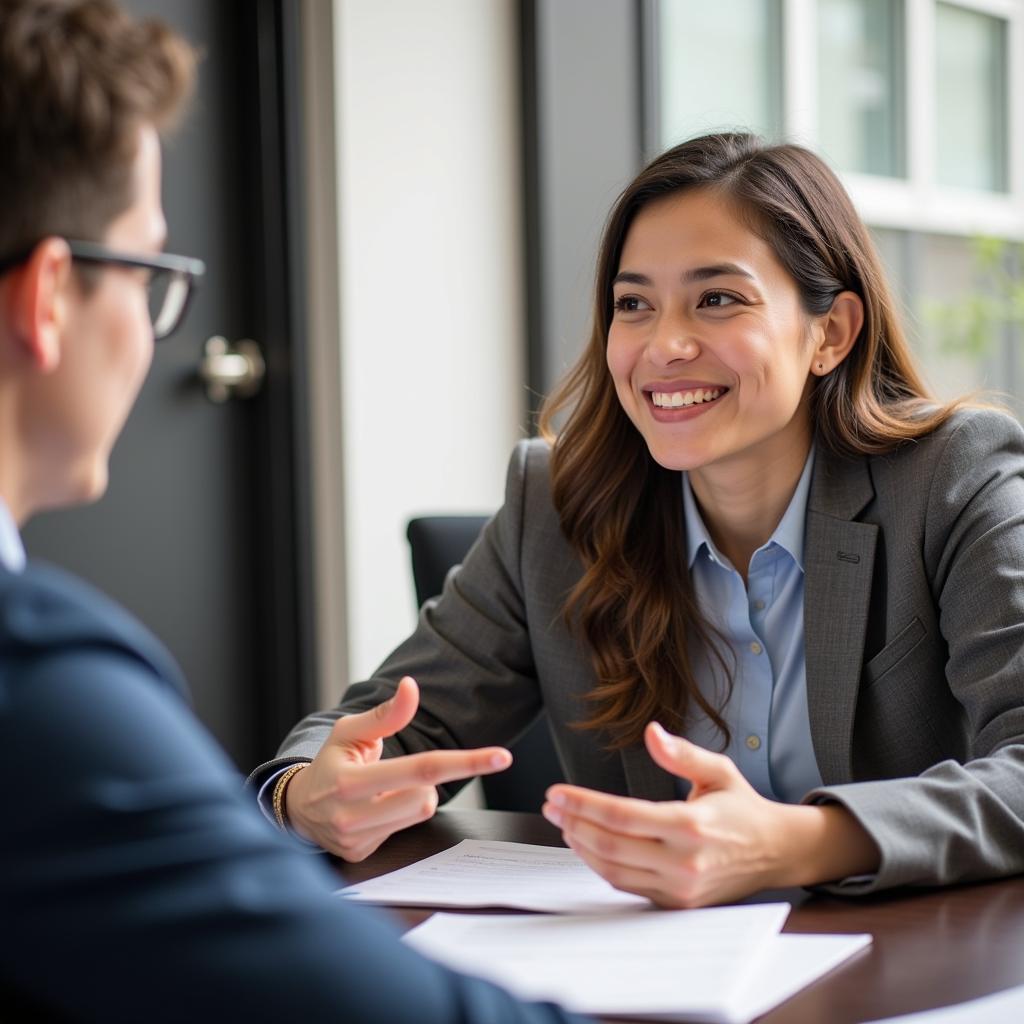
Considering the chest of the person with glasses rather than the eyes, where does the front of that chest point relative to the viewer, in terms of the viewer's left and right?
facing away from the viewer and to the right of the viewer

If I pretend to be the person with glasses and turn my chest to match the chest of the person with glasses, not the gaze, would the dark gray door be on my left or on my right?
on my left

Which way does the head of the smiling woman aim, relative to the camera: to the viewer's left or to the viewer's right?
to the viewer's left

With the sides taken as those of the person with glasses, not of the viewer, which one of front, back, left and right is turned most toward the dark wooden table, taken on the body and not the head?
front

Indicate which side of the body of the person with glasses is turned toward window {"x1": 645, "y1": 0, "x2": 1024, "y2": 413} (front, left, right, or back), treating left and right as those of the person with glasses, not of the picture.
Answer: front

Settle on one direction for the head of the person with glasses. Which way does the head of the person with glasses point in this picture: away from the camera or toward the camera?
away from the camera

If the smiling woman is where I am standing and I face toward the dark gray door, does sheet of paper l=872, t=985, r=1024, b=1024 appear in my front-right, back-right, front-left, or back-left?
back-left
